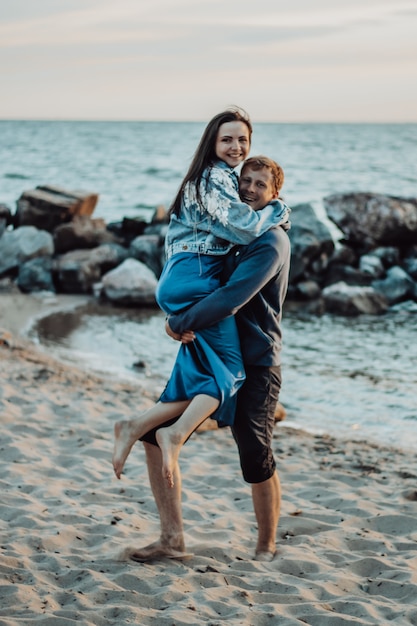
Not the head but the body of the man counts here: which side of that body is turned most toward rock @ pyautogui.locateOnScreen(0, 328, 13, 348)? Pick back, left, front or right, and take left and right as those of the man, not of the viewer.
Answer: right

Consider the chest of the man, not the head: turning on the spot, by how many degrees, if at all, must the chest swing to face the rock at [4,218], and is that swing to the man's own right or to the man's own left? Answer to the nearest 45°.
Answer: approximately 90° to the man's own right

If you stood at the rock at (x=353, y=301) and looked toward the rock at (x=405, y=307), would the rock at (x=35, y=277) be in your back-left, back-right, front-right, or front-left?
back-left

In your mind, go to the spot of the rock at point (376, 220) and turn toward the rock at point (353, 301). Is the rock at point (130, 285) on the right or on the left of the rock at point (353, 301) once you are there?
right
